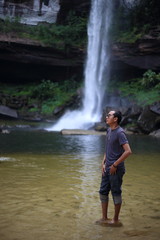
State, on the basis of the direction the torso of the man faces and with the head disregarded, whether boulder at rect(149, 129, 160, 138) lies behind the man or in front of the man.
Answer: behind

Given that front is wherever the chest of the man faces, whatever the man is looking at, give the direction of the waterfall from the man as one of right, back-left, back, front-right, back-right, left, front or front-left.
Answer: back-right

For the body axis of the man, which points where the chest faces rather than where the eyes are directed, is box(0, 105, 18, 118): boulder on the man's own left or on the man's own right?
on the man's own right

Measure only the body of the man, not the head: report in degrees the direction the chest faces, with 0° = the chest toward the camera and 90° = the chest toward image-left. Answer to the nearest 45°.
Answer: approximately 45°
